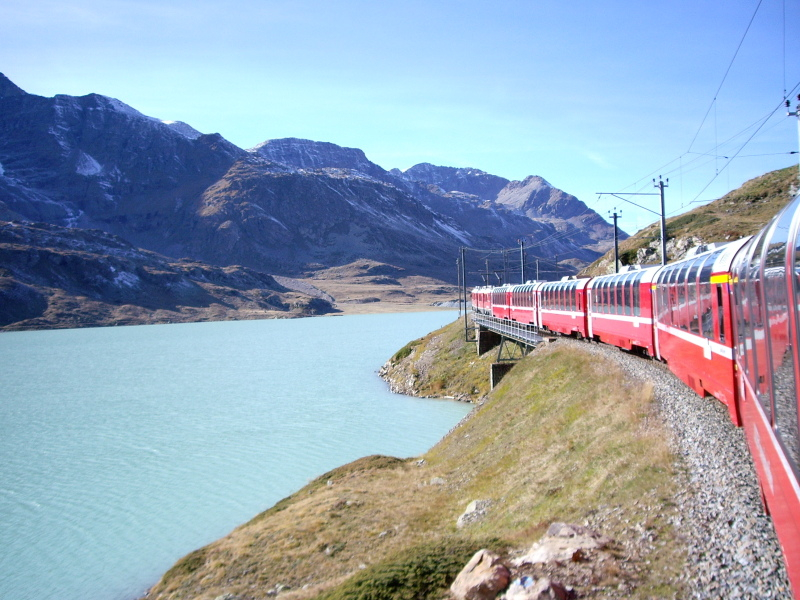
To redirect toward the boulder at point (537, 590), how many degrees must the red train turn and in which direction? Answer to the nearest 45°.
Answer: approximately 90° to its left

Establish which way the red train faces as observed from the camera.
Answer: facing away from the viewer and to the left of the viewer
